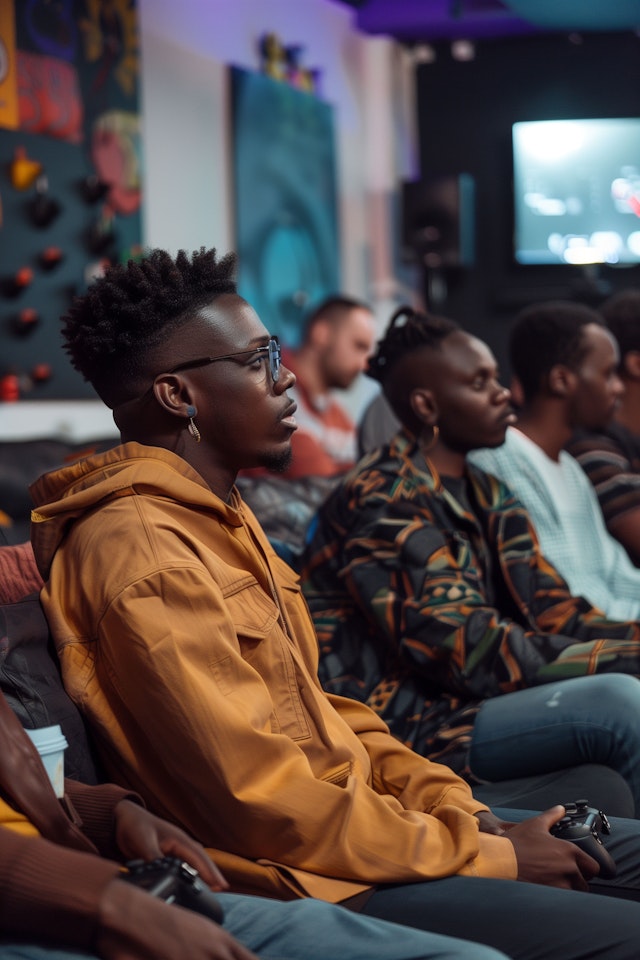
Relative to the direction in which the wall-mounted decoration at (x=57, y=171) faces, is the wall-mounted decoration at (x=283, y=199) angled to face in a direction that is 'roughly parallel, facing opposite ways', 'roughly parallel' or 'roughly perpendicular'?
roughly parallel

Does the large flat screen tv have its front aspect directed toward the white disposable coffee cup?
yes

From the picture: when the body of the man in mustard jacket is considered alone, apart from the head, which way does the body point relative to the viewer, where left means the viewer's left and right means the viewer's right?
facing to the right of the viewer

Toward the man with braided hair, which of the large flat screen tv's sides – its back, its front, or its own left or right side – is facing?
front

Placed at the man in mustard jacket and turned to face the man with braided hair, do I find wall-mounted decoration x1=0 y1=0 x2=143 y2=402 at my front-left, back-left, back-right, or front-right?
front-left

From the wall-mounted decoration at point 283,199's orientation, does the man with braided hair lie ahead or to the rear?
ahead

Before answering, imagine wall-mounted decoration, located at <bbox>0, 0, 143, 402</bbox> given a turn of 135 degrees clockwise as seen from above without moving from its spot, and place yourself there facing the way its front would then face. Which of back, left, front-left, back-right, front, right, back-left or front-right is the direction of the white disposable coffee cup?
left

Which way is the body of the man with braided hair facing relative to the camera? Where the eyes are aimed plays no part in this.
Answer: to the viewer's right

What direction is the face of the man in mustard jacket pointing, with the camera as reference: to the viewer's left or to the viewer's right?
to the viewer's right

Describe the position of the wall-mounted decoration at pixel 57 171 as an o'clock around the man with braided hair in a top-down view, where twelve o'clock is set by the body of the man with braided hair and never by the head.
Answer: The wall-mounted decoration is roughly at 8 o'clock from the man with braided hair.

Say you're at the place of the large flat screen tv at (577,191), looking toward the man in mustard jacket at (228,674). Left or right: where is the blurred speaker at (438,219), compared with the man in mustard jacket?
right

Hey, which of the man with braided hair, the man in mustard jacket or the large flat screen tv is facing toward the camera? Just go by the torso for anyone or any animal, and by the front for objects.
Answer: the large flat screen tv

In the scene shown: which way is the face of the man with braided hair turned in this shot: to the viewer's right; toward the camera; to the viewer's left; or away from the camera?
to the viewer's right

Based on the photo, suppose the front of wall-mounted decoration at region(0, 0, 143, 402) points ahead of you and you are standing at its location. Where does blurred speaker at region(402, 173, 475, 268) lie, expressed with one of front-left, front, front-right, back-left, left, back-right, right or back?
left

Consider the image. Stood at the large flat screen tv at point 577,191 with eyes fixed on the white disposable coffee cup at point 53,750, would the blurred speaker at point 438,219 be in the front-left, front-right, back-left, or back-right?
front-right

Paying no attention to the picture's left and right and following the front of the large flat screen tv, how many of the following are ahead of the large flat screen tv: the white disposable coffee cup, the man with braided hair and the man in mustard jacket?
3

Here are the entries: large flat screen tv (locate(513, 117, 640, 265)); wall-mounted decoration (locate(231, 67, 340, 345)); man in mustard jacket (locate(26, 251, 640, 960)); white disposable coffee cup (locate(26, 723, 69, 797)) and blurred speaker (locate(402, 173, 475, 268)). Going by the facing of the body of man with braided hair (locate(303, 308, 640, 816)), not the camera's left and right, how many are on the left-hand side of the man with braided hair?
3

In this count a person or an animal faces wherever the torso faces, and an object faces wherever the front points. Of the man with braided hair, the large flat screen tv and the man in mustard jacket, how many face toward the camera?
1

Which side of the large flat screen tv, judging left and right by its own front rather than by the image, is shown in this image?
front
